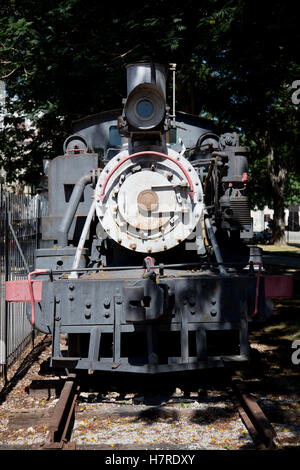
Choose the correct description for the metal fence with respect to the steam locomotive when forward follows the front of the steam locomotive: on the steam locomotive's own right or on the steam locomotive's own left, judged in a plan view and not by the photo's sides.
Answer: on the steam locomotive's own right

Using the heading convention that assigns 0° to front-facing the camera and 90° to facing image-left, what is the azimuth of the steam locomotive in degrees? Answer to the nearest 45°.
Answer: approximately 0°
